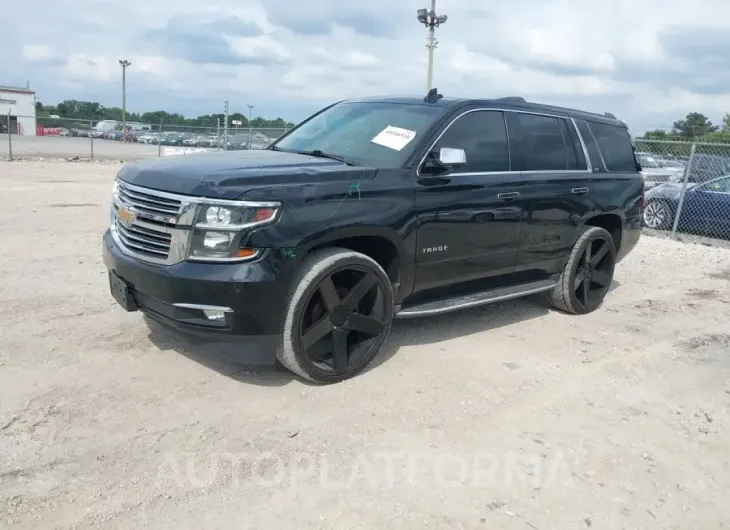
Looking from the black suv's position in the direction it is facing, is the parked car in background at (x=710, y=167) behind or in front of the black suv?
behind

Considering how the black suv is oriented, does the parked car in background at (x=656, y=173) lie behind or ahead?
behind

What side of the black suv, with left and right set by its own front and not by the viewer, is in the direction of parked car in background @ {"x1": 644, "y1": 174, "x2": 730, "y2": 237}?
back

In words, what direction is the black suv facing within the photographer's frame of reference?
facing the viewer and to the left of the viewer

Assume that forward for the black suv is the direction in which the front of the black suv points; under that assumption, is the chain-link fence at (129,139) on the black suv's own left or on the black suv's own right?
on the black suv's own right

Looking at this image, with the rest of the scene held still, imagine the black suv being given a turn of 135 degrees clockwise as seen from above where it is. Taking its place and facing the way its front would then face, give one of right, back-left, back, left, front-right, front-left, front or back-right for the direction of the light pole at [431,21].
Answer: front
